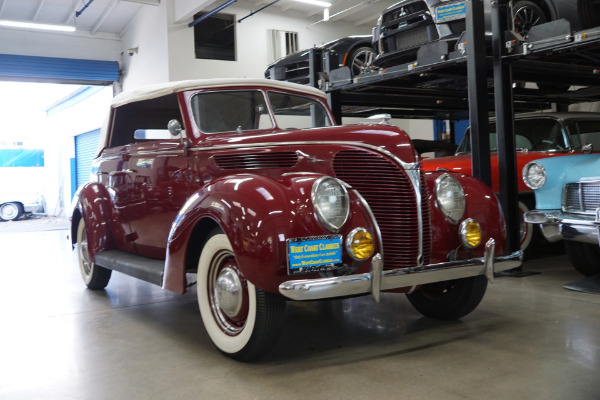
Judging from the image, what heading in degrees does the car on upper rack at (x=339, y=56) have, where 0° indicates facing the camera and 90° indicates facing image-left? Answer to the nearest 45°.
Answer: approximately 45°

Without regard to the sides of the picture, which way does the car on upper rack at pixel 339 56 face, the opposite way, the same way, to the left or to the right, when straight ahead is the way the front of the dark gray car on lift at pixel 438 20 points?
the same way

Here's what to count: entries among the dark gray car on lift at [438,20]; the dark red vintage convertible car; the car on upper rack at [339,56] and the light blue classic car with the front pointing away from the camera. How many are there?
0

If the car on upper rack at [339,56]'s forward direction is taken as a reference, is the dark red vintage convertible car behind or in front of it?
in front

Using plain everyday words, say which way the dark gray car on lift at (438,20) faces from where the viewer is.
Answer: facing the viewer and to the left of the viewer

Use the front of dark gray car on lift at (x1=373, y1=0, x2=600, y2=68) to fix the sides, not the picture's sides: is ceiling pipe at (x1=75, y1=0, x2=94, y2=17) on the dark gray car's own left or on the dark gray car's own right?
on the dark gray car's own right

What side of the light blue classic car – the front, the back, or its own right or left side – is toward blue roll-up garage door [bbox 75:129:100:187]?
right

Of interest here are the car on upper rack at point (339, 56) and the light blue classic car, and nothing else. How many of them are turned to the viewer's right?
0

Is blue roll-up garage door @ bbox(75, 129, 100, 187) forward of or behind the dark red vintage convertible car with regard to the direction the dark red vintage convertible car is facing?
behind

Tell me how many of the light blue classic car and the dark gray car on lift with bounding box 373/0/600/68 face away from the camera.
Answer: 0

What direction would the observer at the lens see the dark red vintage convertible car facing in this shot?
facing the viewer and to the right of the viewer
